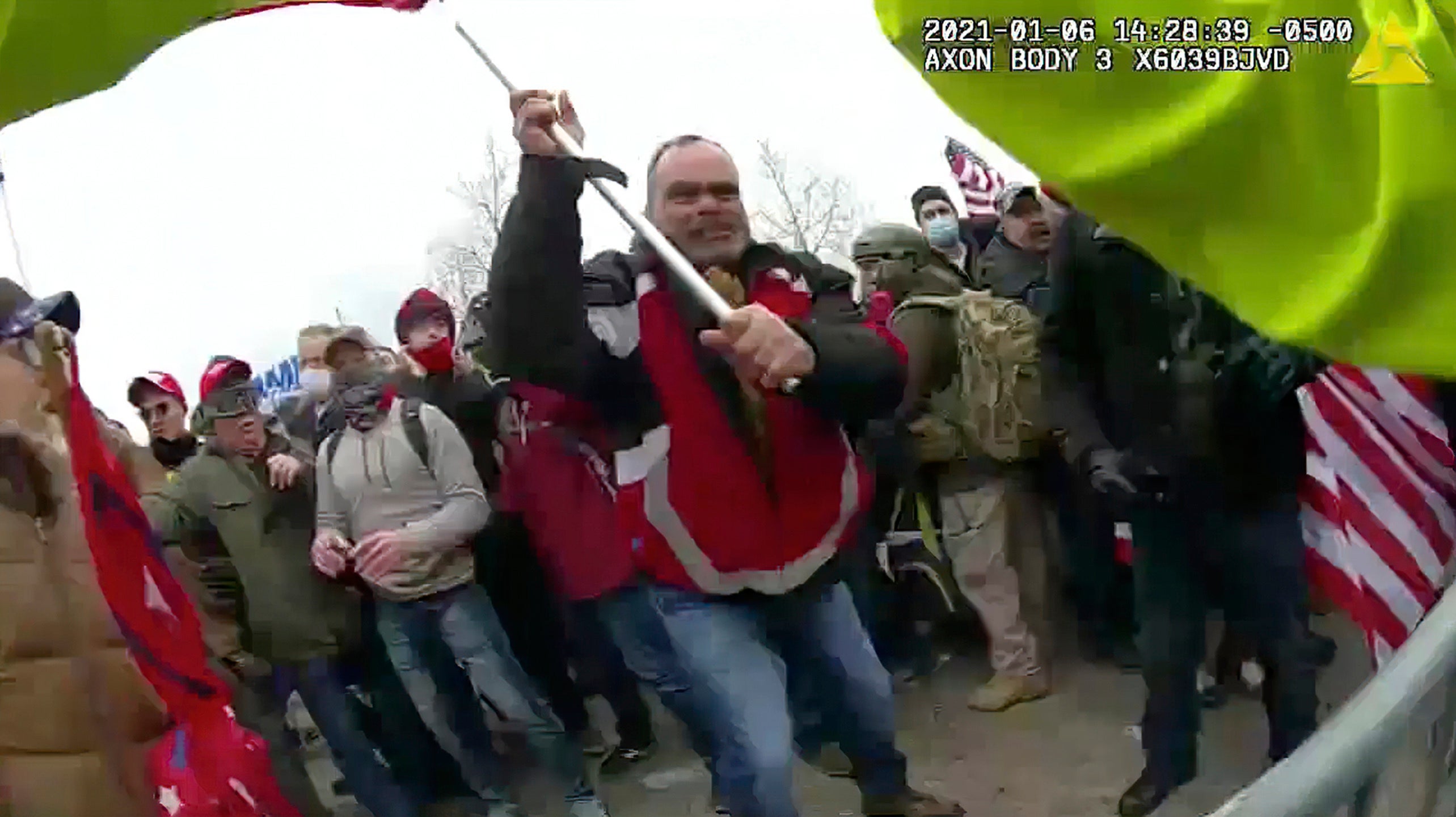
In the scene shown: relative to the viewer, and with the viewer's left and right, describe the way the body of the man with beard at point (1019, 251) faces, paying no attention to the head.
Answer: facing the viewer and to the right of the viewer

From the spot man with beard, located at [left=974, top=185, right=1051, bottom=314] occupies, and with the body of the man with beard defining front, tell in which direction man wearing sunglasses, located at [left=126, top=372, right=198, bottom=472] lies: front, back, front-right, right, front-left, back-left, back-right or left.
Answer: back-right
